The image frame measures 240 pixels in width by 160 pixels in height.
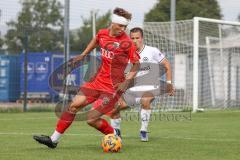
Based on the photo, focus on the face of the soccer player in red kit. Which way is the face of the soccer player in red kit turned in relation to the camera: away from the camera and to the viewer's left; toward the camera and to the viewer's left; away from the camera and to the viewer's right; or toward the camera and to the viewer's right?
toward the camera and to the viewer's right

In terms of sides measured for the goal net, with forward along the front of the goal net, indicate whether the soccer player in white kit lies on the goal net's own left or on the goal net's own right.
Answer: on the goal net's own right

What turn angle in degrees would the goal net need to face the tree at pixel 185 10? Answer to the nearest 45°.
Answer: approximately 135° to its left

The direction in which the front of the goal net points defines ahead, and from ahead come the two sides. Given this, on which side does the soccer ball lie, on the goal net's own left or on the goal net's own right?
on the goal net's own right

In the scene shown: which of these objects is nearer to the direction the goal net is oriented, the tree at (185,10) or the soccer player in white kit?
the soccer player in white kit

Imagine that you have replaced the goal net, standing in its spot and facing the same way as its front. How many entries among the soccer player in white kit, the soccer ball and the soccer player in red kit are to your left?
0

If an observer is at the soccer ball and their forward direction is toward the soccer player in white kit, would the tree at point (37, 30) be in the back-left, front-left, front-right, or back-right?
front-left

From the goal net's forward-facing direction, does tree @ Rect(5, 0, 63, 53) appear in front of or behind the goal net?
behind

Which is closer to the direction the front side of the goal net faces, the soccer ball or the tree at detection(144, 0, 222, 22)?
the soccer ball

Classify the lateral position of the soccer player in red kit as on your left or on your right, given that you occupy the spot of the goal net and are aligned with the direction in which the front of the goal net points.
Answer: on your right

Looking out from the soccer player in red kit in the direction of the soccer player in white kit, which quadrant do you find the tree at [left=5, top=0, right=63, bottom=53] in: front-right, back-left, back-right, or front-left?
front-left

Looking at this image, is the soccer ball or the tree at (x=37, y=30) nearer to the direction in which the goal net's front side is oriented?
the soccer ball
